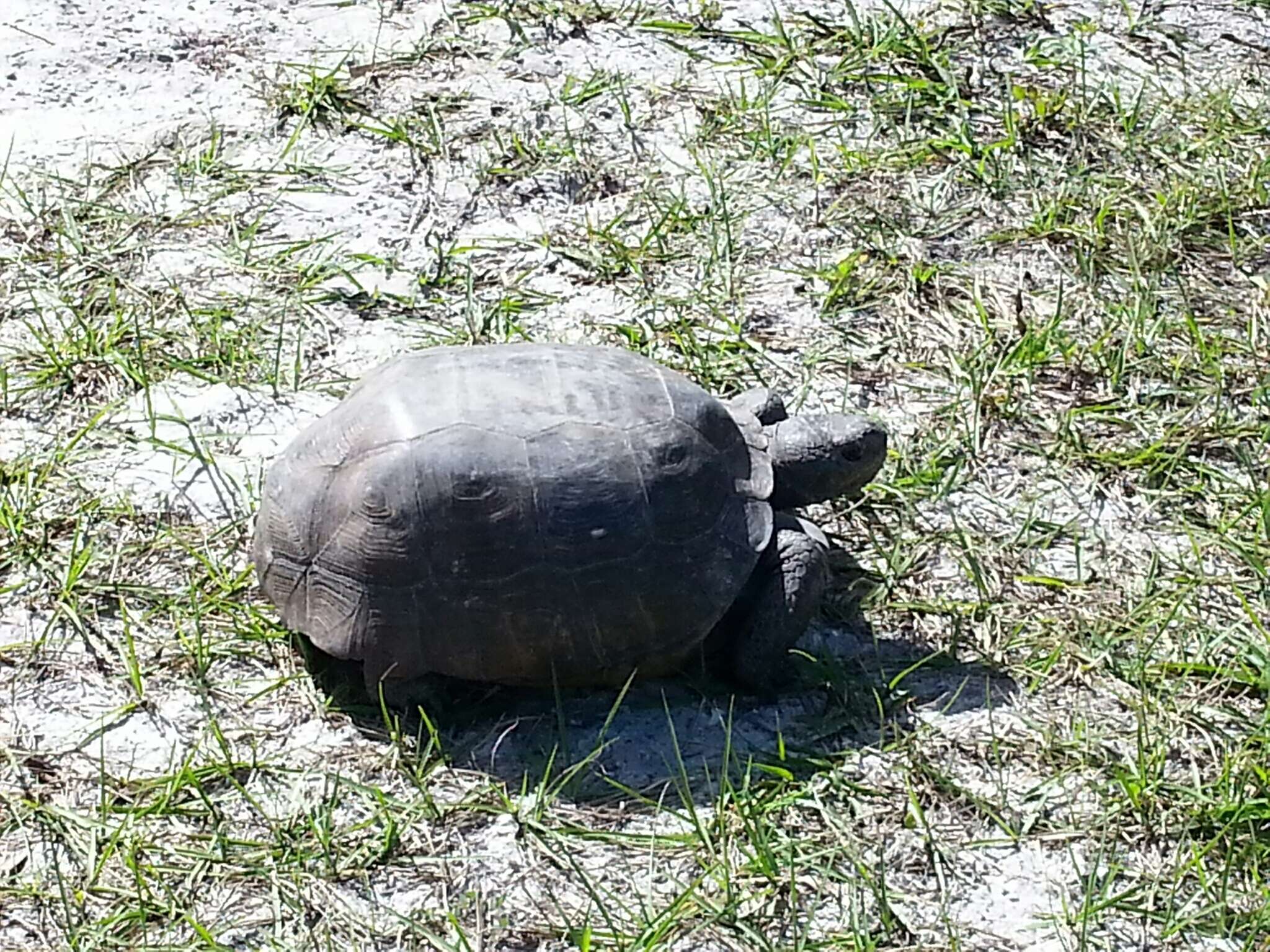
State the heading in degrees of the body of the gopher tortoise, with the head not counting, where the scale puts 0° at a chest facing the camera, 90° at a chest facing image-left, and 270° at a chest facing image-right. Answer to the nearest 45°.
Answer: approximately 270°
